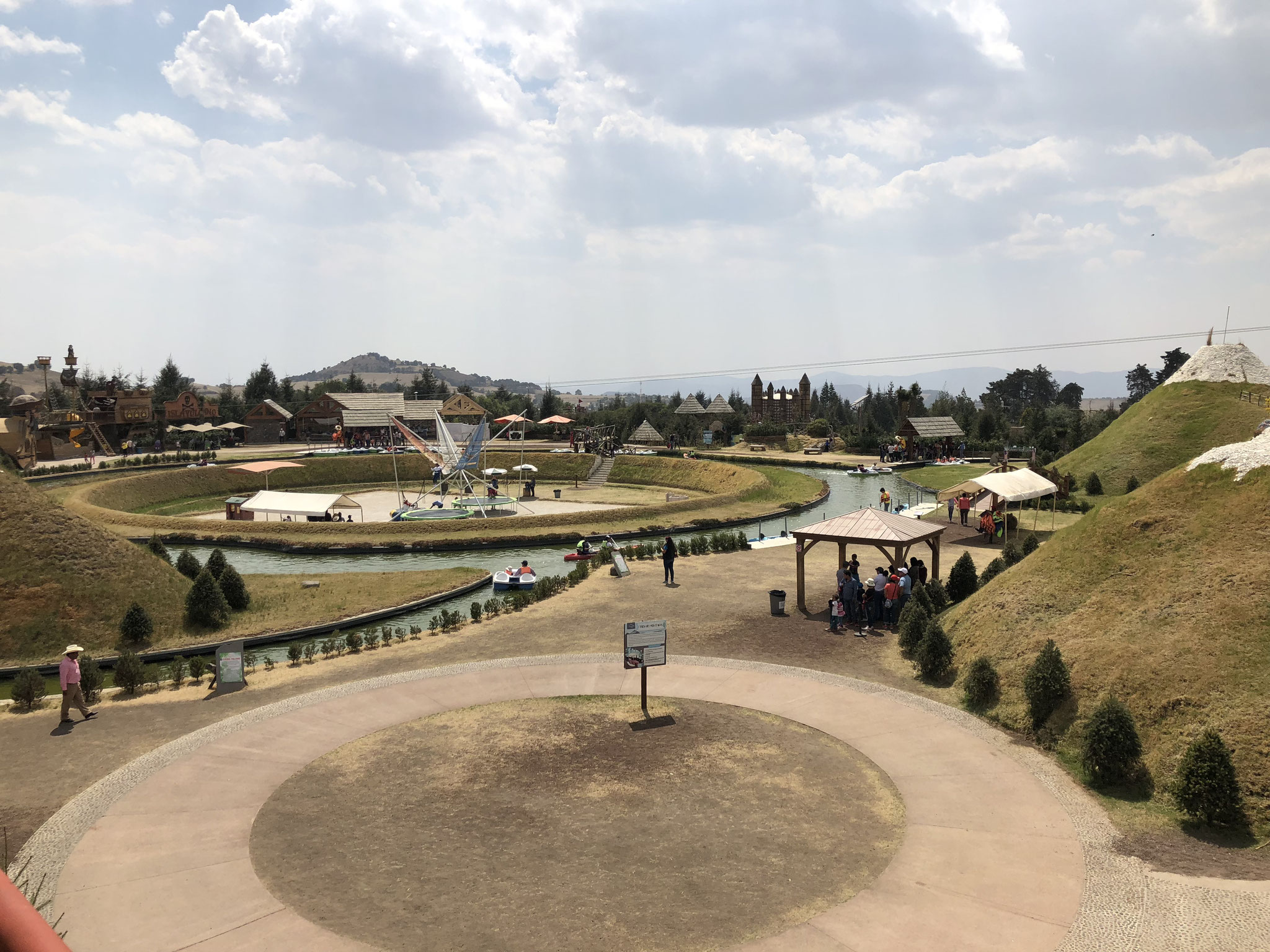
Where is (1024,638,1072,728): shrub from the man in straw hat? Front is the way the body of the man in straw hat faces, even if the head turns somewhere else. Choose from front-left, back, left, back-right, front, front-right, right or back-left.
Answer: front-right

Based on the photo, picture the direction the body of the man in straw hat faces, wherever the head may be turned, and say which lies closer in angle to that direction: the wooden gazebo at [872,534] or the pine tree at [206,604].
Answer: the wooden gazebo

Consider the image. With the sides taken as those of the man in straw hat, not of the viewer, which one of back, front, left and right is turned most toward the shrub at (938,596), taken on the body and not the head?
front

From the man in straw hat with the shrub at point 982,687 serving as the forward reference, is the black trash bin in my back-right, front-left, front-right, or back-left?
front-left

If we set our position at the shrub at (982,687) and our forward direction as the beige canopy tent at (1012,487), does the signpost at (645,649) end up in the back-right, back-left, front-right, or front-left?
back-left

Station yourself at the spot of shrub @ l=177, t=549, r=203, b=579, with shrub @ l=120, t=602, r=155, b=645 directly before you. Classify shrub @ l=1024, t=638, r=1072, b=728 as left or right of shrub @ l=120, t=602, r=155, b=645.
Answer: left

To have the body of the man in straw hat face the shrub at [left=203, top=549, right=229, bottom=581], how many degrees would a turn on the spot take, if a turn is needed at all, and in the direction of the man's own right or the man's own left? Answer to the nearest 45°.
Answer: approximately 90° to the man's own left

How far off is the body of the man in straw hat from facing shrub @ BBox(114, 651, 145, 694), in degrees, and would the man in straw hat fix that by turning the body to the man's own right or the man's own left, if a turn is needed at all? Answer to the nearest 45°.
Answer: approximately 45° to the man's own left

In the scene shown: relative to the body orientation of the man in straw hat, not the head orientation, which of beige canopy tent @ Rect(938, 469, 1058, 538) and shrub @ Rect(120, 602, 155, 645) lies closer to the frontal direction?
the beige canopy tent

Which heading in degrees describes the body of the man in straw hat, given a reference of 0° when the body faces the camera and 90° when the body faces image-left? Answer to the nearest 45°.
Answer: approximately 270°

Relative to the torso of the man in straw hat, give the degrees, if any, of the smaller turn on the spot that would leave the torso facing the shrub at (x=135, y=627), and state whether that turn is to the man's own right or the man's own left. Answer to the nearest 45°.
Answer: approximately 90° to the man's own left

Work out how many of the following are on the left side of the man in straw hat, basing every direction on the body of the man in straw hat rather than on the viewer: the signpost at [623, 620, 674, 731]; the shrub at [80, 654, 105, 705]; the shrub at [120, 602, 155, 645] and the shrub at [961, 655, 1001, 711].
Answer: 2

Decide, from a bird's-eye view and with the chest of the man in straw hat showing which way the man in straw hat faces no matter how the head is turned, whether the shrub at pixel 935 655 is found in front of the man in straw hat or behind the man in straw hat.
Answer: in front

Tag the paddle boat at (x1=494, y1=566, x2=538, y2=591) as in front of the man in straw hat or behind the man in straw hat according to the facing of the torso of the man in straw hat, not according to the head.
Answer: in front

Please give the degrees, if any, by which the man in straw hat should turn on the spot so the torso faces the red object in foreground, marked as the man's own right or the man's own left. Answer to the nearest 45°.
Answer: approximately 90° to the man's own right

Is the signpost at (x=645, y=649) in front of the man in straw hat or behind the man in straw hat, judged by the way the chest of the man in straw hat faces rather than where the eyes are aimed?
in front
